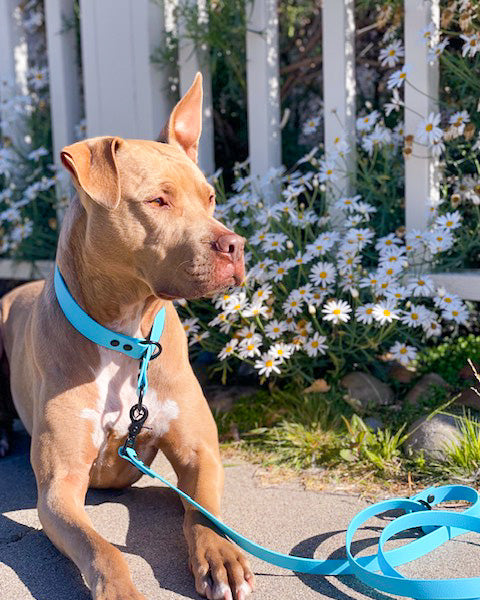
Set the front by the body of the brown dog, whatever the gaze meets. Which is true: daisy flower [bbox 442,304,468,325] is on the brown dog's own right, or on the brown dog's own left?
on the brown dog's own left

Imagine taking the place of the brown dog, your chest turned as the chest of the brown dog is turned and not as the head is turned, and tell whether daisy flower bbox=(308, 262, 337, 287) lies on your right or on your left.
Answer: on your left

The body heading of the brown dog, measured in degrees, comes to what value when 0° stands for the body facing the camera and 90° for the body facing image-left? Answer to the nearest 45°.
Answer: approximately 315°

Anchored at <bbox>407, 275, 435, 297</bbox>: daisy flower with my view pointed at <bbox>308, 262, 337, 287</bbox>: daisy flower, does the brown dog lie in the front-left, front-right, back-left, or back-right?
front-left

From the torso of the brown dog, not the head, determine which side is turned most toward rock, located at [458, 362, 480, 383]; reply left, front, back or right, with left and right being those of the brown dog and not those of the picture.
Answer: left

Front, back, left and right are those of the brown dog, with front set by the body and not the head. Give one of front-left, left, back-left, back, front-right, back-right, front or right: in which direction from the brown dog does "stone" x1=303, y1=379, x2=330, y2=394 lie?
left

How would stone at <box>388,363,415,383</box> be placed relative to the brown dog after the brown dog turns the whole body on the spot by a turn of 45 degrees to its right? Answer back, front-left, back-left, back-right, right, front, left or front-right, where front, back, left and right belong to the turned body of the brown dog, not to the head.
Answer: back-left

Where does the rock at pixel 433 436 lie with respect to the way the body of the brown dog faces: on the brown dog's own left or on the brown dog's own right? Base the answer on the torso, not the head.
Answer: on the brown dog's own left

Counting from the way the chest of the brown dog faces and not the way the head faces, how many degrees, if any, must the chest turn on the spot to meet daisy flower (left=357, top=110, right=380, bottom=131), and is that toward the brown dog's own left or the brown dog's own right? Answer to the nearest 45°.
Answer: approximately 90° to the brown dog's own left

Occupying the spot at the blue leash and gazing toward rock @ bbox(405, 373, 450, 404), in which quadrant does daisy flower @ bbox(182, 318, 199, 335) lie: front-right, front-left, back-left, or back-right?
front-left

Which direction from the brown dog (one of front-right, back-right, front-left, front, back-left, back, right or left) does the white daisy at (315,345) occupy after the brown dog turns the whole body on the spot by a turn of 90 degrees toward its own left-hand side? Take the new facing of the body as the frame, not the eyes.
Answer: front

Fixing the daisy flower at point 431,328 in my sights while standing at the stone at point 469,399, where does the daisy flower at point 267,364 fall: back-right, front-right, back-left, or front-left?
front-left

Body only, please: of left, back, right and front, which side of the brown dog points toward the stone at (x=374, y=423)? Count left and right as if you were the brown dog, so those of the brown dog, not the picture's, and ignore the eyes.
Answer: left

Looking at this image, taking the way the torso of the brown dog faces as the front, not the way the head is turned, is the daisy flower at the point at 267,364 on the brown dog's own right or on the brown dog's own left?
on the brown dog's own left
